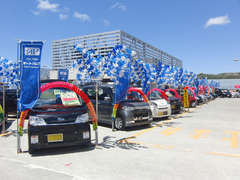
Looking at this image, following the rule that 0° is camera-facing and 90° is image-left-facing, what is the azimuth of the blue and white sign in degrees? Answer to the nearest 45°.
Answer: approximately 0°

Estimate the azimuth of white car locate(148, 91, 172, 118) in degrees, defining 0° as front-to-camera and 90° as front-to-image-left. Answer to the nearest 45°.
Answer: approximately 315°

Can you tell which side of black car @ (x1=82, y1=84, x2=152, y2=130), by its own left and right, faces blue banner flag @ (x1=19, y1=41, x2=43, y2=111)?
right

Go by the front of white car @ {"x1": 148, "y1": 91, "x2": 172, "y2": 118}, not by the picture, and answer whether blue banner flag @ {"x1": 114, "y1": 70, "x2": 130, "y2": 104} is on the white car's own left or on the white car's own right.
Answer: on the white car's own right

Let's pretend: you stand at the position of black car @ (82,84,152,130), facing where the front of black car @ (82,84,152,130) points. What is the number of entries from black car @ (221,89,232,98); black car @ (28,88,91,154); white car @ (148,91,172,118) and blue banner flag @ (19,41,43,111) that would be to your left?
2

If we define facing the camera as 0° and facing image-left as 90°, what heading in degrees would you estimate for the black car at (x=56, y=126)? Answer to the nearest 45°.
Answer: approximately 0°

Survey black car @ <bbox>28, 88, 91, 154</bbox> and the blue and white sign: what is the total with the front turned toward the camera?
2

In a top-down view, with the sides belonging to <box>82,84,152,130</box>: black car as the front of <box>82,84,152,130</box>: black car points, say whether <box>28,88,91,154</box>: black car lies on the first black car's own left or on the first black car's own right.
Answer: on the first black car's own right

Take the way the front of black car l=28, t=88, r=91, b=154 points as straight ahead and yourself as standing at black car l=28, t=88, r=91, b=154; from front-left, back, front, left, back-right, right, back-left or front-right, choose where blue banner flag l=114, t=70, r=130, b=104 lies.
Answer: back-left
